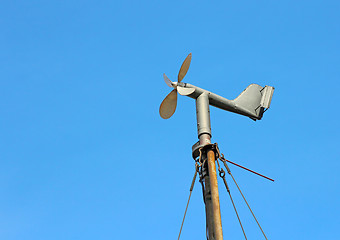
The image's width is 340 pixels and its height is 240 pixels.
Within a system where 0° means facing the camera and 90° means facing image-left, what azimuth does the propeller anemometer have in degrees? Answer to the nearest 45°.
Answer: approximately 45°
